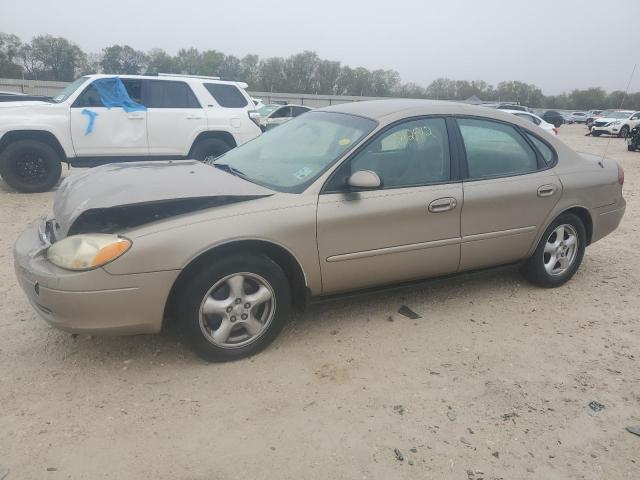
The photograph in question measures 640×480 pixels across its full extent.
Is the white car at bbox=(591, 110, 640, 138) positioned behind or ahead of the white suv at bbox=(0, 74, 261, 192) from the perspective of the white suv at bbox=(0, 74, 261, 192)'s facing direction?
behind

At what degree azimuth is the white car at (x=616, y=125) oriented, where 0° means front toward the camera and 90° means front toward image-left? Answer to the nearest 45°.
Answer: approximately 45°

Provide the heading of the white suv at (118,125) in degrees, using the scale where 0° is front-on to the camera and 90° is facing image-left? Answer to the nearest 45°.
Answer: approximately 90°
